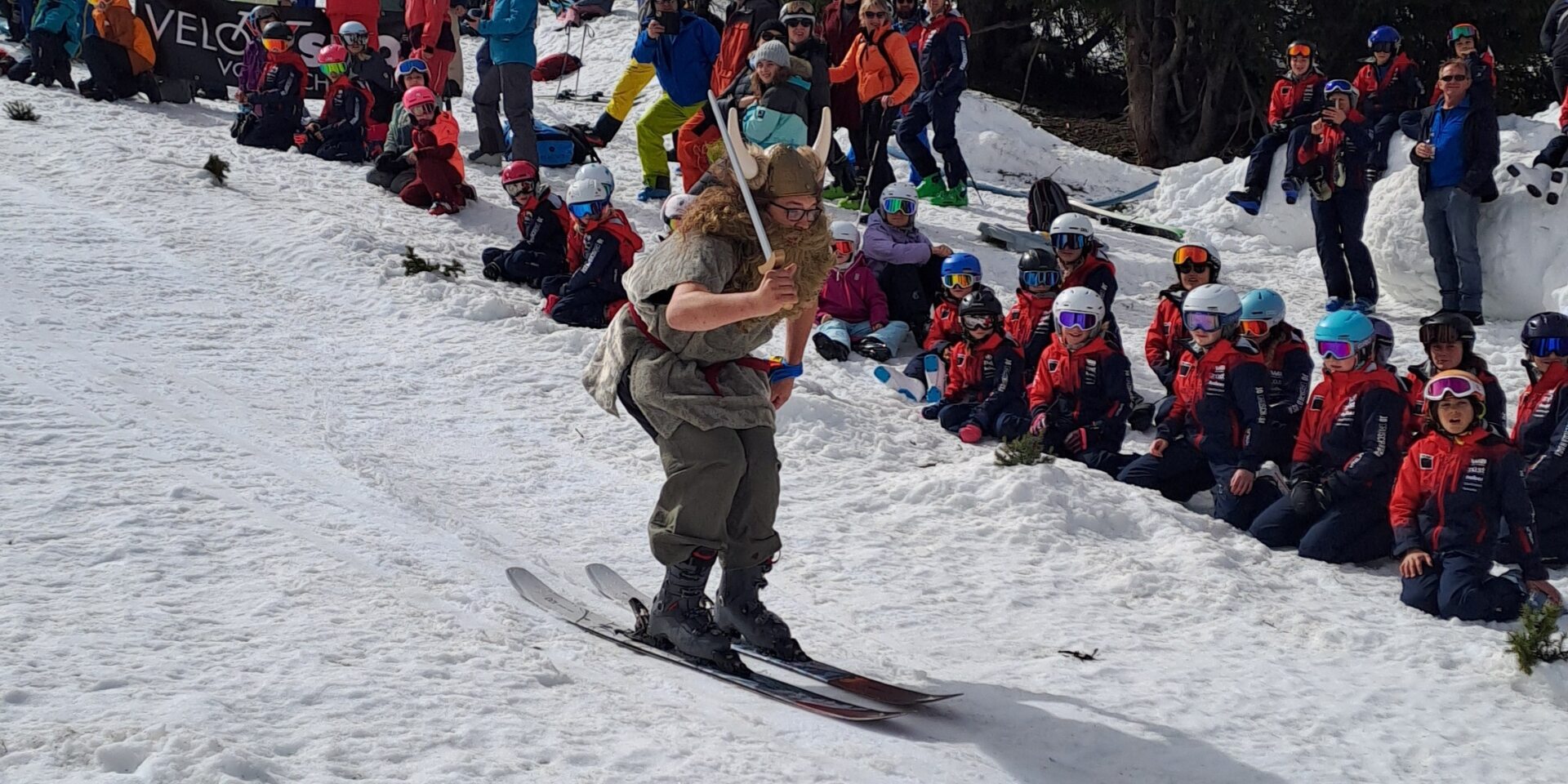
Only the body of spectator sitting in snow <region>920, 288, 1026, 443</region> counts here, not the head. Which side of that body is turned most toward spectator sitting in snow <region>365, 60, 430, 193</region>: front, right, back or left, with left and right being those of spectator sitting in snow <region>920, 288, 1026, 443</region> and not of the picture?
right

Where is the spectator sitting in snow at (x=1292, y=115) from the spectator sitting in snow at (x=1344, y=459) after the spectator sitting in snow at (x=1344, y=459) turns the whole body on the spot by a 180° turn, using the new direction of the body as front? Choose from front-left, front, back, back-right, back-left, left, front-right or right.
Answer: front-left

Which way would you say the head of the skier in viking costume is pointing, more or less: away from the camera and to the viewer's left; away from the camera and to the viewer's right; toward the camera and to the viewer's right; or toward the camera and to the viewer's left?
toward the camera and to the viewer's right

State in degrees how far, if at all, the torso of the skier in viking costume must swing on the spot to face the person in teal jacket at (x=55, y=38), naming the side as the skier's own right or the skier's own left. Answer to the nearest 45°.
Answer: approximately 180°

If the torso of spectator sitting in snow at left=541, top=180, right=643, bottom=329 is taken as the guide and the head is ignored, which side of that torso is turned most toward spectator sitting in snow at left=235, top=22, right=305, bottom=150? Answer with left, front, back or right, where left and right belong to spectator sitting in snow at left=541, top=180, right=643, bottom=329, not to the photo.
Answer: right

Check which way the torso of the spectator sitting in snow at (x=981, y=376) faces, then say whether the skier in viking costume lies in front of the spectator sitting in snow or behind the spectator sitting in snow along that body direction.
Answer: in front

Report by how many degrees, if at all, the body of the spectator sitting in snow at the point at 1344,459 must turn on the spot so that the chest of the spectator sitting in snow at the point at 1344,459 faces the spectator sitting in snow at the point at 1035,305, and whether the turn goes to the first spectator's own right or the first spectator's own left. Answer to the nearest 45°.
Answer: approximately 90° to the first spectator's own right

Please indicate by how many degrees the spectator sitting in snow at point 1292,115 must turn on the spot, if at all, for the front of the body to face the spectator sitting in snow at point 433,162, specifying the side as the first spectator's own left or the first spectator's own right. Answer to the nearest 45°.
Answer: approximately 45° to the first spectator's own right

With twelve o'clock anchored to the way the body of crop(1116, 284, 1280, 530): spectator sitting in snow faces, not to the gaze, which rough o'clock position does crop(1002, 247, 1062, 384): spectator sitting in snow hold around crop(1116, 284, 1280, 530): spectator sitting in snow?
crop(1002, 247, 1062, 384): spectator sitting in snow is roughly at 3 o'clock from crop(1116, 284, 1280, 530): spectator sitting in snow.
